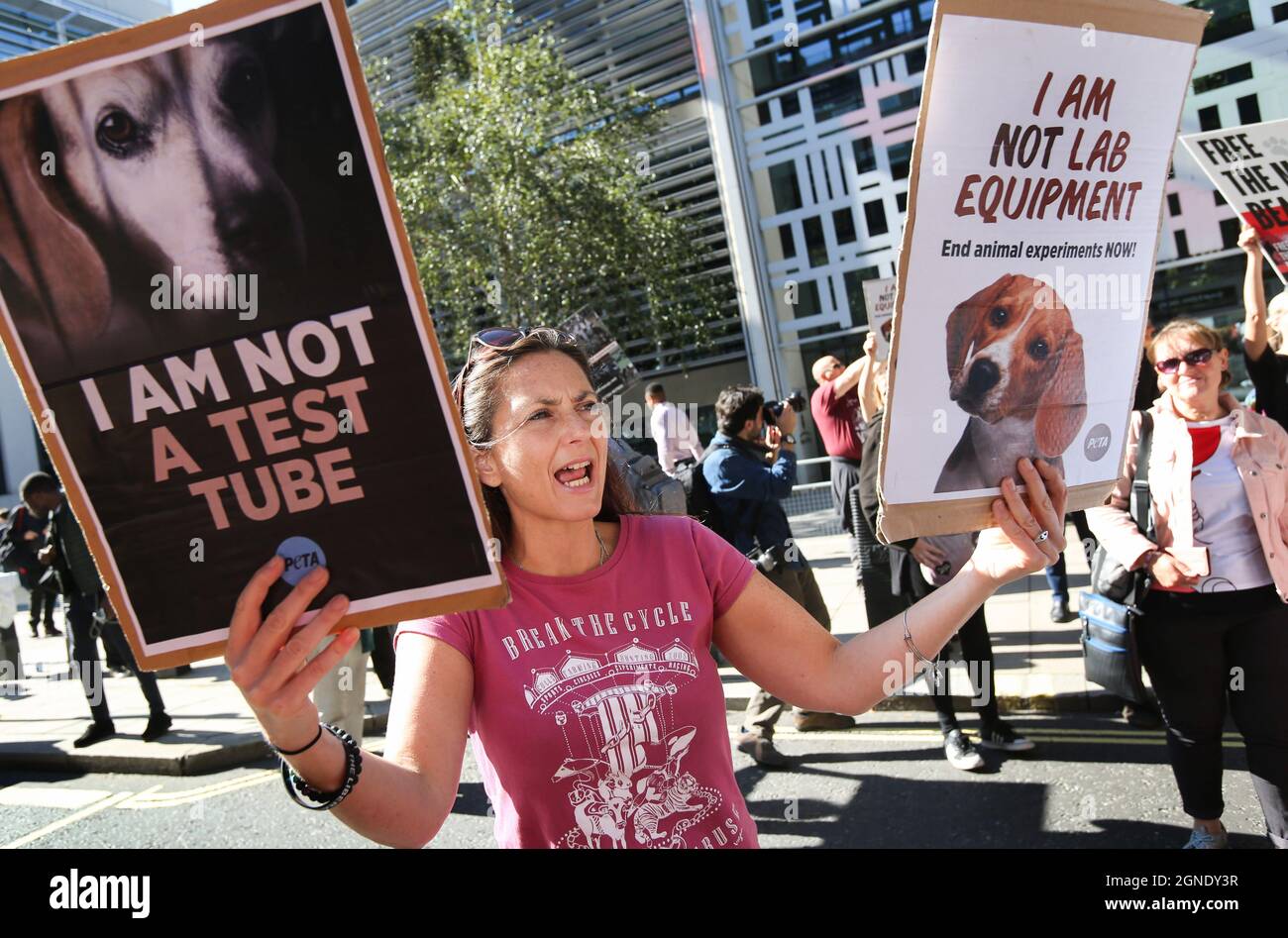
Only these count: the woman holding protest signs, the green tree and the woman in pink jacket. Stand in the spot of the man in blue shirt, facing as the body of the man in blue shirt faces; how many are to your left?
1

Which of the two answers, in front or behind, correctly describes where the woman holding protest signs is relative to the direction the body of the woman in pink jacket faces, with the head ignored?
in front

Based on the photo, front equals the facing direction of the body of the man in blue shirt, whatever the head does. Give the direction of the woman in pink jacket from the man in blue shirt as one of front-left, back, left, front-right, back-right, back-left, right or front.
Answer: front-right

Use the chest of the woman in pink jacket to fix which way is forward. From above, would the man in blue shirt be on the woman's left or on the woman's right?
on the woman's right

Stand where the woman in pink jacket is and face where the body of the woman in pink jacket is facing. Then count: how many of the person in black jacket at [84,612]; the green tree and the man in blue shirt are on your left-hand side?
0

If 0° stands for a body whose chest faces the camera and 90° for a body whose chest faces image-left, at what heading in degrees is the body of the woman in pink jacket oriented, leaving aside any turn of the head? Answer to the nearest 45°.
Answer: approximately 0°

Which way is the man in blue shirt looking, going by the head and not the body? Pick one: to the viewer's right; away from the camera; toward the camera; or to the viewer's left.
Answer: to the viewer's right

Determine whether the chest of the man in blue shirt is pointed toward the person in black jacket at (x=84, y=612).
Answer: no

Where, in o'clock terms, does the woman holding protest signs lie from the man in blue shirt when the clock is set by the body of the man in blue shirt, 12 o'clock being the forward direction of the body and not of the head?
The woman holding protest signs is roughly at 3 o'clock from the man in blue shirt.

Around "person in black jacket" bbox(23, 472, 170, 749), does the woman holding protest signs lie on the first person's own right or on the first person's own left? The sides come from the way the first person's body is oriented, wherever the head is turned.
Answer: on the first person's own left

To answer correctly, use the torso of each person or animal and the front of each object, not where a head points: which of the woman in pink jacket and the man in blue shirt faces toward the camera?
the woman in pink jacket

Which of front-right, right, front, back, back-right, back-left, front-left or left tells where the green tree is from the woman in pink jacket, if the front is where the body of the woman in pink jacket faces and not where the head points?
back-right

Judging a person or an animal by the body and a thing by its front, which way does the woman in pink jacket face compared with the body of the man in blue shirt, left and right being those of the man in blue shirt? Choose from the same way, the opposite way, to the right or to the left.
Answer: to the right

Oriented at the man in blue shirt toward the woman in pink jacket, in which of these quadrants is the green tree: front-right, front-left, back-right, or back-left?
back-left

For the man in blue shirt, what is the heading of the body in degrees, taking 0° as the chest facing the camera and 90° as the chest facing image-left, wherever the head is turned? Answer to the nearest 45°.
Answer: approximately 270°
